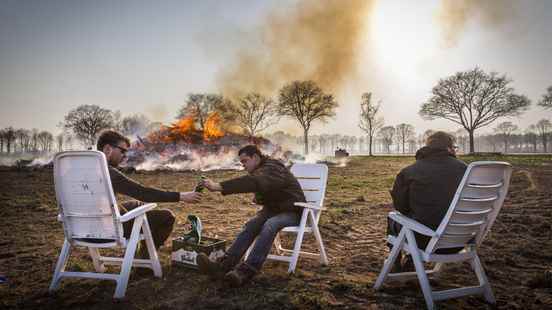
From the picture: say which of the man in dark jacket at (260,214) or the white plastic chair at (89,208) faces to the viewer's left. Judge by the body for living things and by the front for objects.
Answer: the man in dark jacket

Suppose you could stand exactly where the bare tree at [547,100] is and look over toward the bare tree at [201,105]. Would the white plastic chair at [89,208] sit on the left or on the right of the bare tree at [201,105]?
left

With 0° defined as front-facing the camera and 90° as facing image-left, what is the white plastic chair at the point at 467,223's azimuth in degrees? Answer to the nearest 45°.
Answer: approximately 135°

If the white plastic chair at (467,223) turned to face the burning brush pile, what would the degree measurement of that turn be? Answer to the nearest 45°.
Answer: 0° — it already faces it

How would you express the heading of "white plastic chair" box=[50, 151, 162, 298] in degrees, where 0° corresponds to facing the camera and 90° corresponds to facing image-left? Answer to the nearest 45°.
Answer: approximately 225°

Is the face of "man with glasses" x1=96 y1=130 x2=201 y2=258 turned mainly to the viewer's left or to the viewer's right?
to the viewer's right

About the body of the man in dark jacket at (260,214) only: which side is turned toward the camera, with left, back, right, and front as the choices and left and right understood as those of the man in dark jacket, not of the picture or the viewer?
left

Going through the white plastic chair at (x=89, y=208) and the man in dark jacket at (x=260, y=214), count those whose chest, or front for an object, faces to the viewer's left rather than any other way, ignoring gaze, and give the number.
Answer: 1

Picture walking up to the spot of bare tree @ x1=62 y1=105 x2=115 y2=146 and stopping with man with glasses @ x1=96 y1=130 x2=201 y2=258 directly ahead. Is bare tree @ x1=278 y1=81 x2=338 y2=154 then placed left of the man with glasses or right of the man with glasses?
left

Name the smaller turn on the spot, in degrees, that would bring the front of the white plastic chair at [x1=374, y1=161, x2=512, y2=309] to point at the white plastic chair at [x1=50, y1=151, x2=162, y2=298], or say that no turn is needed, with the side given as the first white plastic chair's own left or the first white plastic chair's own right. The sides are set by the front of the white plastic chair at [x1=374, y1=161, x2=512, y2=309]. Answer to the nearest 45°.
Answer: approximately 90° to the first white plastic chair's own left

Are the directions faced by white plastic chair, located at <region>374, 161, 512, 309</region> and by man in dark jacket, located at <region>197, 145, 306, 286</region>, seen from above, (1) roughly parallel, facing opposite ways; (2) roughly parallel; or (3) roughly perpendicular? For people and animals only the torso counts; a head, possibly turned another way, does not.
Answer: roughly perpendicular

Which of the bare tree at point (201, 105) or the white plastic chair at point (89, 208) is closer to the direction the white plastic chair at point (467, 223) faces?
the bare tree

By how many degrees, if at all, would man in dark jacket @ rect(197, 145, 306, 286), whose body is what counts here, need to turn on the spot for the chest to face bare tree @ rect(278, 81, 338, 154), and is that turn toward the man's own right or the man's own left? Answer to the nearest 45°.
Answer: approximately 90° to the man's own right

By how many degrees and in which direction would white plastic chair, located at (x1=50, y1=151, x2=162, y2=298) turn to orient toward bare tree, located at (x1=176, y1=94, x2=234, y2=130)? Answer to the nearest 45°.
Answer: approximately 45° to its left

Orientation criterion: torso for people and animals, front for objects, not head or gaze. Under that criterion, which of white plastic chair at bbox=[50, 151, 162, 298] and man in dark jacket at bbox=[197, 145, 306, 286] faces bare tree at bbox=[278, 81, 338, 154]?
the white plastic chair
